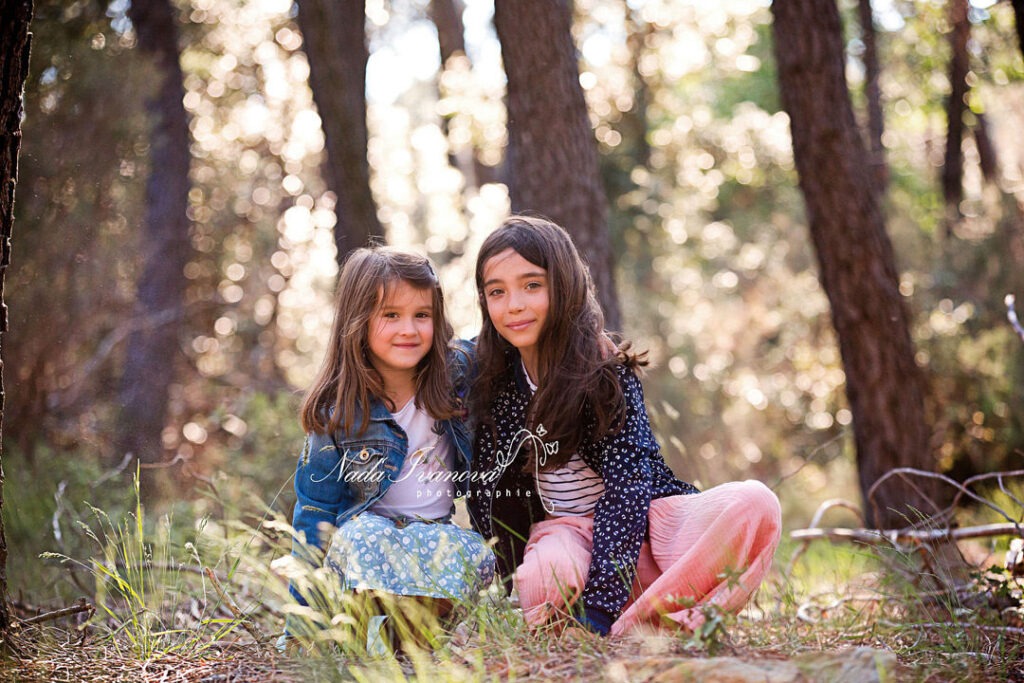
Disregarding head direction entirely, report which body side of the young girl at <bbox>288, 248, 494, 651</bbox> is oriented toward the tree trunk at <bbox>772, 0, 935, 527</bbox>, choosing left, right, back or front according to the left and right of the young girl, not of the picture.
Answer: left

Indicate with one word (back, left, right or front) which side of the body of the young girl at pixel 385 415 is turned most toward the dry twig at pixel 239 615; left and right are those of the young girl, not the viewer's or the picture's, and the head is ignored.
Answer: right

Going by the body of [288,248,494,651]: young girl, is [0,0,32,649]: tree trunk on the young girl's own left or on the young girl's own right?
on the young girl's own right

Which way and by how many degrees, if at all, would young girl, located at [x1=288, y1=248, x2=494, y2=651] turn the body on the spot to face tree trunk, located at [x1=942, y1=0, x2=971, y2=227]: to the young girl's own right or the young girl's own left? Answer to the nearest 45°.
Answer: approximately 90° to the young girl's own left

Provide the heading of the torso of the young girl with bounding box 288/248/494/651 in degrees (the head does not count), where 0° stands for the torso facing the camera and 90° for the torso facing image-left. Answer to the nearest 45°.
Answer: approximately 315°

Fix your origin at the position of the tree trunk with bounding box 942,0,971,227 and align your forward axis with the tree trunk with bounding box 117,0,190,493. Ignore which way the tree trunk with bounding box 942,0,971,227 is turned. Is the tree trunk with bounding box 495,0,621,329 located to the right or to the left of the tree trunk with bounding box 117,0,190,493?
left

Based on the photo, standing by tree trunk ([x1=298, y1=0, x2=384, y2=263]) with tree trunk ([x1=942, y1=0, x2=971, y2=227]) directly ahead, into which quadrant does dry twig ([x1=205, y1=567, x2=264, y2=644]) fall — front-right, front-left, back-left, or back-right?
back-right

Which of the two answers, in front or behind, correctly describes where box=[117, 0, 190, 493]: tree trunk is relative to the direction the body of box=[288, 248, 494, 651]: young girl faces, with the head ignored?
behind
